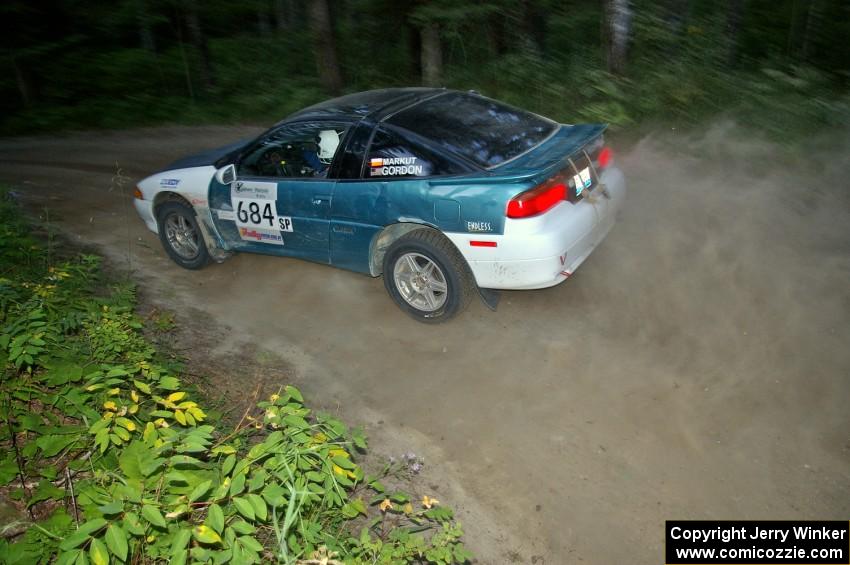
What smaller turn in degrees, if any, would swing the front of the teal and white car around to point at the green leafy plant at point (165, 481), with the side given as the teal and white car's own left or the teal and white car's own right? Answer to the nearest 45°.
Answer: approximately 90° to the teal and white car's own left

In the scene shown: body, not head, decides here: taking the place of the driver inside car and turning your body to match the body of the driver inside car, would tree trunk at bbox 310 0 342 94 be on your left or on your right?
on your right

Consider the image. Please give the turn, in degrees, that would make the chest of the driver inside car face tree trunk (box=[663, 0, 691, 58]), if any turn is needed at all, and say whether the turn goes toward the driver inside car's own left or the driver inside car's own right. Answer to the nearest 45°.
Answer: approximately 90° to the driver inside car's own right

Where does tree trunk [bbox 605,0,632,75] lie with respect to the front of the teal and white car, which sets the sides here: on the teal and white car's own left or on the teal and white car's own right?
on the teal and white car's own right

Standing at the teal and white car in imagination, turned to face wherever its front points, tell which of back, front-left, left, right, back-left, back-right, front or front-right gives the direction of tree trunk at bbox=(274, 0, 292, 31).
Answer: front-right

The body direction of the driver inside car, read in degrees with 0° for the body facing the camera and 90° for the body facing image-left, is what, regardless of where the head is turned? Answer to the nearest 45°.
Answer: approximately 135°

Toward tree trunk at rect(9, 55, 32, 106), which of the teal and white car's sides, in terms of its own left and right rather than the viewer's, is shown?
front

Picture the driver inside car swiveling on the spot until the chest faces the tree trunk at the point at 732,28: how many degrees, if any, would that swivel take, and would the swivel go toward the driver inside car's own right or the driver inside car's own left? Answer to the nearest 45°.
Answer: approximately 90° to the driver inside car's own right

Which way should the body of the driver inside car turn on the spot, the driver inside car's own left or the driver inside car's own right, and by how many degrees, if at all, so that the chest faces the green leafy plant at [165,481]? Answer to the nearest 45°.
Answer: approximately 135° to the driver inside car's own left

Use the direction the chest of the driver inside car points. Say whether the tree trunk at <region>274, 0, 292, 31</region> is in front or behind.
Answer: in front

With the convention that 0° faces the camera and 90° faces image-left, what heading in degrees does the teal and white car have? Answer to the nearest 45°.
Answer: approximately 135°
